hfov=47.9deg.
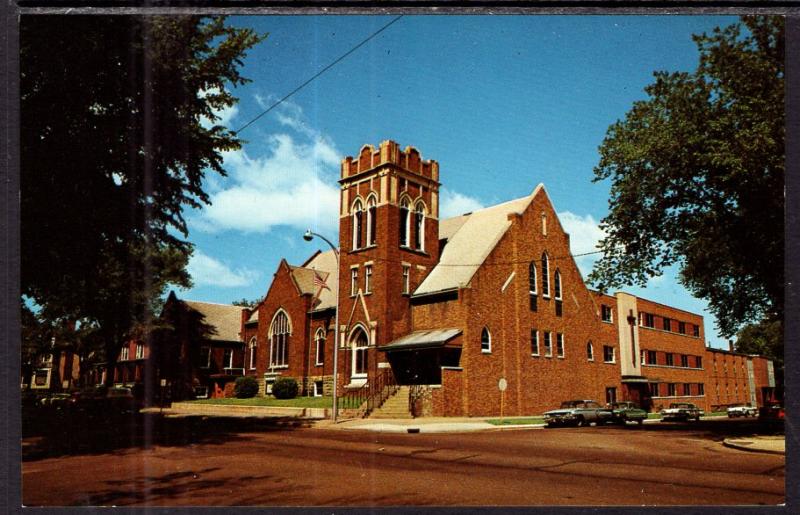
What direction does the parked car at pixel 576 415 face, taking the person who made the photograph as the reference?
facing the viewer and to the left of the viewer

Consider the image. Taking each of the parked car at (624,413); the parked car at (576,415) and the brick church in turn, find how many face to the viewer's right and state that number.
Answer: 0

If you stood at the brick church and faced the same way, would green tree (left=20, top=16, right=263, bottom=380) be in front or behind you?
in front

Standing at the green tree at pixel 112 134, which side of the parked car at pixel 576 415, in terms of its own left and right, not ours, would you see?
front

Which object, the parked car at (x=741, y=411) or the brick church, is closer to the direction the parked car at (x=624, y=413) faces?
the brick church

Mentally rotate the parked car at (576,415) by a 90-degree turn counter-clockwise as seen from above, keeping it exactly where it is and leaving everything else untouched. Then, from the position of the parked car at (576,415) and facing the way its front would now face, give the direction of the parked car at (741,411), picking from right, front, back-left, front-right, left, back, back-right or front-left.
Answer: left

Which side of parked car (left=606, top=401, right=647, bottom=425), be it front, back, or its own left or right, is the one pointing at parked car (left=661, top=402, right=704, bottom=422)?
back
